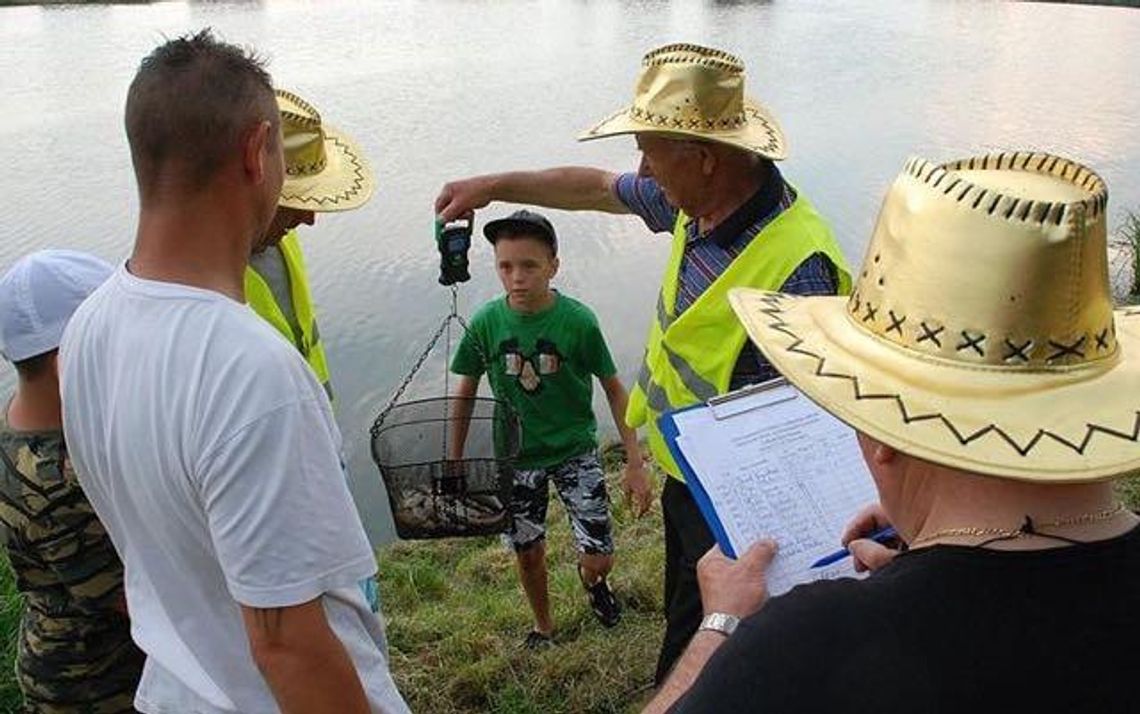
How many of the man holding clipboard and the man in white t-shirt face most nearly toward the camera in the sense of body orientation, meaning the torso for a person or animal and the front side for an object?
0

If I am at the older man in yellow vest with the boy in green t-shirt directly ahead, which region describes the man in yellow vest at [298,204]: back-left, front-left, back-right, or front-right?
front-left

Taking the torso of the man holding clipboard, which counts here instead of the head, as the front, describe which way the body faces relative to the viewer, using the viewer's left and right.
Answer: facing away from the viewer and to the left of the viewer

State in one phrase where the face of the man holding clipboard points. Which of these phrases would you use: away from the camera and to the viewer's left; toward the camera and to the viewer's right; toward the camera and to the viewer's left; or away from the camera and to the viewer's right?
away from the camera and to the viewer's left

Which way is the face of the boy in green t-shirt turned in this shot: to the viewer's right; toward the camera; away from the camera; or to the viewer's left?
toward the camera

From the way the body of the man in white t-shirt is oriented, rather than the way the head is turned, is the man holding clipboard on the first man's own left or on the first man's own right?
on the first man's own right

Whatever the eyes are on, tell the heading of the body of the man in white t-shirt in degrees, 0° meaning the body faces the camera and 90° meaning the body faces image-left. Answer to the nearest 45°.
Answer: approximately 225°

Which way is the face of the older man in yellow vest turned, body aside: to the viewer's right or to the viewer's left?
to the viewer's left

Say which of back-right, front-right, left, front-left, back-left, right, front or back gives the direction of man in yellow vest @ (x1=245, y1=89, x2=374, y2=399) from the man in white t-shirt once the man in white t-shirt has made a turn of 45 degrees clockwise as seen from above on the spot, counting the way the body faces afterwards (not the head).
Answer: left

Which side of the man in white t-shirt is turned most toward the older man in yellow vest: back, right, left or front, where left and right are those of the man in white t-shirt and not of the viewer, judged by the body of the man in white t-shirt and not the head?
front

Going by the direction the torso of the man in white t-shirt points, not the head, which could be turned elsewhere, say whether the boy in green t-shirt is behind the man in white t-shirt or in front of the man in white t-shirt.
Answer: in front

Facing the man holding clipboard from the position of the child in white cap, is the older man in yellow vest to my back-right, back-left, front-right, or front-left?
front-left

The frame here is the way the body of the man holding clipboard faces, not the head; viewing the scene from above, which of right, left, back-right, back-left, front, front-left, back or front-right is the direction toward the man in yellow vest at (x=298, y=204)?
front

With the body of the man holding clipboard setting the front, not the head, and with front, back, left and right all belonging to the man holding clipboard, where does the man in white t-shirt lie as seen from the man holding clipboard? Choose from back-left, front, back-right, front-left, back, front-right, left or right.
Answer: front-left

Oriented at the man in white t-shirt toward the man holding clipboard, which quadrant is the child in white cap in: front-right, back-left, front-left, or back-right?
back-left

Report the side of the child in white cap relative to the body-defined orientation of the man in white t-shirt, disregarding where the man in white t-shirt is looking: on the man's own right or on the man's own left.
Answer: on the man's own left
